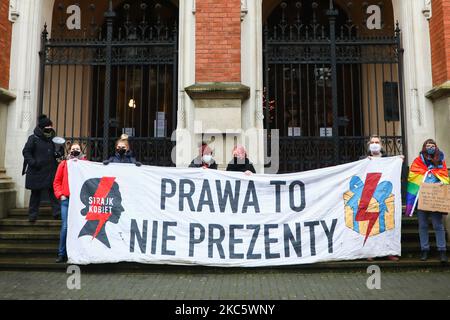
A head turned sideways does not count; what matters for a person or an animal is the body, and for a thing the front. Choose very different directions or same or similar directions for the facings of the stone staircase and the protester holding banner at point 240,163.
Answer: same or similar directions

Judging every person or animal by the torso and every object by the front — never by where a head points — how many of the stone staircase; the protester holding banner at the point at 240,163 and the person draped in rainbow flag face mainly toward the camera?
3

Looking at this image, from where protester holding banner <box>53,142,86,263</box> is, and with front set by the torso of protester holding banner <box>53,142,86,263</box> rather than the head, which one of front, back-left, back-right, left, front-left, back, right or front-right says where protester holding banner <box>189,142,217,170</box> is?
left

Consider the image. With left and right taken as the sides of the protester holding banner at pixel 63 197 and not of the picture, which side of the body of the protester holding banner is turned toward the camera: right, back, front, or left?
front

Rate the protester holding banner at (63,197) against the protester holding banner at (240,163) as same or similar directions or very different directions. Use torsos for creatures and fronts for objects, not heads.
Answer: same or similar directions

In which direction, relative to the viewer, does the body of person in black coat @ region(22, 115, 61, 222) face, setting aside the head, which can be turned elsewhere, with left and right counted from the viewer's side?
facing the viewer and to the right of the viewer

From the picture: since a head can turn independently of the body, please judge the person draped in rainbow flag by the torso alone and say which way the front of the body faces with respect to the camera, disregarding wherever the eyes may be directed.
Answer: toward the camera

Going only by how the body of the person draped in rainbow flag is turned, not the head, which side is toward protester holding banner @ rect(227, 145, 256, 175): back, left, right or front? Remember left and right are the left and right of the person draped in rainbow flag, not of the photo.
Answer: right
